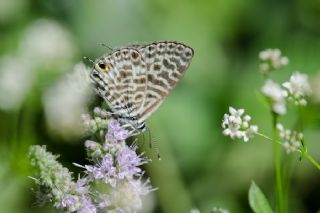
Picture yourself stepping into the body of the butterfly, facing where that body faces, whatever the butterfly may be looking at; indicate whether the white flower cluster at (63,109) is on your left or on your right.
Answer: on your left
